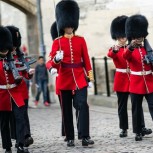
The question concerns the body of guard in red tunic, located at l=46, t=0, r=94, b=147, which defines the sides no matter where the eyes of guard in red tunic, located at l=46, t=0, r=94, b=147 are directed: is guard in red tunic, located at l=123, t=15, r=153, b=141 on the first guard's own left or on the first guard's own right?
on the first guard's own left

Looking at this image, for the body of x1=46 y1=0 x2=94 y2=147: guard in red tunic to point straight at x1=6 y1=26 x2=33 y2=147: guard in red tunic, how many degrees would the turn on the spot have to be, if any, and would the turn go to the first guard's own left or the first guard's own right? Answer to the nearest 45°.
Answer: approximately 90° to the first guard's own right

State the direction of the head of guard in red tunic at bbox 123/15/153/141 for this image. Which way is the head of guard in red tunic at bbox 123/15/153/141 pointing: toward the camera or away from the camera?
toward the camera

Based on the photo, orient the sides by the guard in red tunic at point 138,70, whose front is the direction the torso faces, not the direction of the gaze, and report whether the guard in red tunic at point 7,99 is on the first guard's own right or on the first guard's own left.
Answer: on the first guard's own right

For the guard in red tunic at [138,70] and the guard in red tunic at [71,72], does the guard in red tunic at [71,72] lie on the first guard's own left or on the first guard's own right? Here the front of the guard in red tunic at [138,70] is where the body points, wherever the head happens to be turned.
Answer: on the first guard's own right

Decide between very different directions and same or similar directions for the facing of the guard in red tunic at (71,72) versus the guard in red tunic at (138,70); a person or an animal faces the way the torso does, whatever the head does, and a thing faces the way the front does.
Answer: same or similar directions

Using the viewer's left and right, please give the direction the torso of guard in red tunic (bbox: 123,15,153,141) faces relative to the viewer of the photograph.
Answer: facing the viewer

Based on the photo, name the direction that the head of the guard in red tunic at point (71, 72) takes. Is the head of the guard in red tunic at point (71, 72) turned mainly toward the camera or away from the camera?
toward the camera

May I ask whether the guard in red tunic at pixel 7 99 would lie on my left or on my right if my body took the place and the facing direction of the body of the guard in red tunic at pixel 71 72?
on my right

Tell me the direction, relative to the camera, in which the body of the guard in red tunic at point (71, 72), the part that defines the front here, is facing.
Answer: toward the camera
